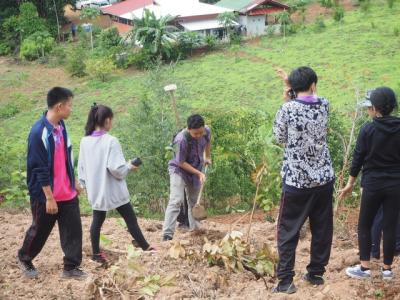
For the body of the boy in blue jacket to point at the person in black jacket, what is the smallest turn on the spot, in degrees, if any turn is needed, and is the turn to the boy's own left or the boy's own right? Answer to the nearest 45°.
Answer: approximately 45° to the boy's own left

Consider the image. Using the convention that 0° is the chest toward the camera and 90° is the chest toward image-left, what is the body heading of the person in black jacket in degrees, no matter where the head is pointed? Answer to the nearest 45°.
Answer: approximately 135°

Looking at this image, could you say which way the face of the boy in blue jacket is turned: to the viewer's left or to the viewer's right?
to the viewer's right

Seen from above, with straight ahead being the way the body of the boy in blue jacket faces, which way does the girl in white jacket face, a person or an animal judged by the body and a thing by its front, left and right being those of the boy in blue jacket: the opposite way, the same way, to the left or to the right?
to the left

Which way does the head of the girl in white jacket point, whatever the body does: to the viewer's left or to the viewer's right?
to the viewer's right

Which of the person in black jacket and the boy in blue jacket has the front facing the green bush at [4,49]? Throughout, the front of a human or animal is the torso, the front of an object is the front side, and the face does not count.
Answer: the person in black jacket

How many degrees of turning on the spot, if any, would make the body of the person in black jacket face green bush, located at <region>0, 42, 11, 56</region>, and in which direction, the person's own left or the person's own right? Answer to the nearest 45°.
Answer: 0° — they already face it

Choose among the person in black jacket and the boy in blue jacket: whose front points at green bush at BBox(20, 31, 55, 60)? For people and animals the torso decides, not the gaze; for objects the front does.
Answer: the person in black jacket

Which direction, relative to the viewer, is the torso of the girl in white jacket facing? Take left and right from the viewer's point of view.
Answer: facing away from the viewer and to the right of the viewer

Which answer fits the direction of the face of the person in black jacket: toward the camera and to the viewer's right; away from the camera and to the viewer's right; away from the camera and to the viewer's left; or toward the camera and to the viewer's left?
away from the camera and to the viewer's left

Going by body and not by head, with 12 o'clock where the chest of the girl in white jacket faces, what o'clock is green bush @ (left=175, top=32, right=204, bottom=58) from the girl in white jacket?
The green bush is roughly at 11 o'clock from the girl in white jacket.

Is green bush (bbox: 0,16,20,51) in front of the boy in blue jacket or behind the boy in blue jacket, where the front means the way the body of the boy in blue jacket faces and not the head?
behind

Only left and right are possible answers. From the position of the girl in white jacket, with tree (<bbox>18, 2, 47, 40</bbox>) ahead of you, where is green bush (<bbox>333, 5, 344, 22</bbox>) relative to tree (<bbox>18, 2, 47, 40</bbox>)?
right
